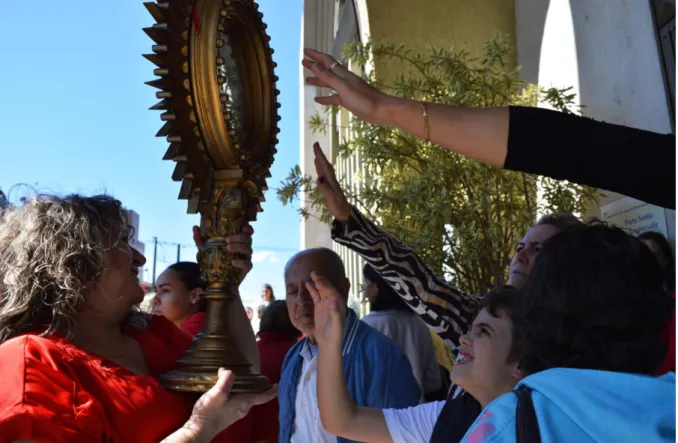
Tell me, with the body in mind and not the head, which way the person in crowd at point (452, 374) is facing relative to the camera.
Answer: to the viewer's left

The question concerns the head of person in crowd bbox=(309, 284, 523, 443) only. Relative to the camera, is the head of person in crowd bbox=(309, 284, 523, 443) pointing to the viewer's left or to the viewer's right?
to the viewer's left

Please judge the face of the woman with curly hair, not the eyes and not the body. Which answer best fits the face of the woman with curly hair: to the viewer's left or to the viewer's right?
to the viewer's right

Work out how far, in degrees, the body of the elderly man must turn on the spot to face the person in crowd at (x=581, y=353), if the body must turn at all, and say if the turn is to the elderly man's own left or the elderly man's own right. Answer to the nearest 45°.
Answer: approximately 45° to the elderly man's own left

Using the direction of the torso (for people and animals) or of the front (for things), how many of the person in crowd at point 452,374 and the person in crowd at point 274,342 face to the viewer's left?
1

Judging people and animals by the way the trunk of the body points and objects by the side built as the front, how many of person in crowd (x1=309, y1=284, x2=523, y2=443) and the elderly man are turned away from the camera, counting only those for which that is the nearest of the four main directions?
0

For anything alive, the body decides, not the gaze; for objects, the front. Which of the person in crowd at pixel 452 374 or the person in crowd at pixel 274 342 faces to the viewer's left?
the person in crowd at pixel 452 374

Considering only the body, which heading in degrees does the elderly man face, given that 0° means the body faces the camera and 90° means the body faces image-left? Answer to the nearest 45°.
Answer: approximately 45°

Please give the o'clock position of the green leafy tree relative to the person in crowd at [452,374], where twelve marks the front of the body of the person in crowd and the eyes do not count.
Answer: The green leafy tree is roughly at 3 o'clock from the person in crowd.

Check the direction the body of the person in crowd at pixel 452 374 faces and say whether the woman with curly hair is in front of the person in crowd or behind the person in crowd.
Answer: in front
